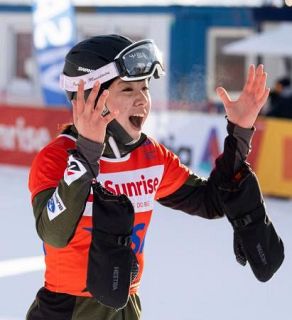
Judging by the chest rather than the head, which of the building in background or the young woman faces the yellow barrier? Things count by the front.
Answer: the building in background

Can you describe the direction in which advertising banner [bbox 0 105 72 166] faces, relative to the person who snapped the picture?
facing the viewer

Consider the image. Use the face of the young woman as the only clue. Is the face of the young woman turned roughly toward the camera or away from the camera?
toward the camera

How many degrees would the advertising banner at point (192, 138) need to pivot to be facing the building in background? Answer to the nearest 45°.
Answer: approximately 180°

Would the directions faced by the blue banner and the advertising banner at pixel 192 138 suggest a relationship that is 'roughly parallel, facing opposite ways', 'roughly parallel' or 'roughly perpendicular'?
roughly parallel

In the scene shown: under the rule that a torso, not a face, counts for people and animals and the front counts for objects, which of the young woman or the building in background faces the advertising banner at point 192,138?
the building in background

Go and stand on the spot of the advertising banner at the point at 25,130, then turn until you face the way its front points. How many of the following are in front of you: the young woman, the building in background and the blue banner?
1

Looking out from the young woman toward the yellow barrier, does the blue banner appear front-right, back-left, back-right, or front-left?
front-left

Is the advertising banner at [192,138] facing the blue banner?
no

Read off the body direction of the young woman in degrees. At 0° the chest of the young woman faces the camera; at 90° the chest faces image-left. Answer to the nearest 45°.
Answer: approximately 315°

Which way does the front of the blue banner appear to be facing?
toward the camera

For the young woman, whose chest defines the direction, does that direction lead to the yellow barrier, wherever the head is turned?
no

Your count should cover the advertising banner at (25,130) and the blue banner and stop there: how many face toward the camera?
2

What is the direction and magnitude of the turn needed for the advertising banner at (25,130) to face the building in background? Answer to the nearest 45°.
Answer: approximately 135° to its left
